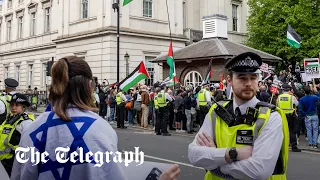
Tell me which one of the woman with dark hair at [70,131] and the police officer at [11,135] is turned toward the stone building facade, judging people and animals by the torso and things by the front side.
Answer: the woman with dark hair

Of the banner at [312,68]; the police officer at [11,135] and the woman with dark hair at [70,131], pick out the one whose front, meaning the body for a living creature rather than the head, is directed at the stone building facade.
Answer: the woman with dark hair

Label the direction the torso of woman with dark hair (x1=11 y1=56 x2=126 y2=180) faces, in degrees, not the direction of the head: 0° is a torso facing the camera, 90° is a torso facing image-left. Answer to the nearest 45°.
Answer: approximately 180°

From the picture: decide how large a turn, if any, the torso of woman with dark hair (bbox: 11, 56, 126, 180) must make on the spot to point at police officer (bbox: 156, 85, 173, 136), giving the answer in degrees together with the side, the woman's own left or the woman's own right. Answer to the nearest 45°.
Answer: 0° — they already face them

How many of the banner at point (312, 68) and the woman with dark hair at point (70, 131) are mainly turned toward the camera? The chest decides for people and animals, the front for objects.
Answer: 1

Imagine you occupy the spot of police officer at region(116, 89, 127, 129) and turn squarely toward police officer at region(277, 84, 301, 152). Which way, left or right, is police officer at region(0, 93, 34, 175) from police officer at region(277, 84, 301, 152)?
right

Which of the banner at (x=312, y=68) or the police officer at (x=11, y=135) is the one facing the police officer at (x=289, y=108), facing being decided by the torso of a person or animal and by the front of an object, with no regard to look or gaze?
the banner

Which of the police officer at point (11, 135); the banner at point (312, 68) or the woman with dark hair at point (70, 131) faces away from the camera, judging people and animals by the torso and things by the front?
the woman with dark hair
